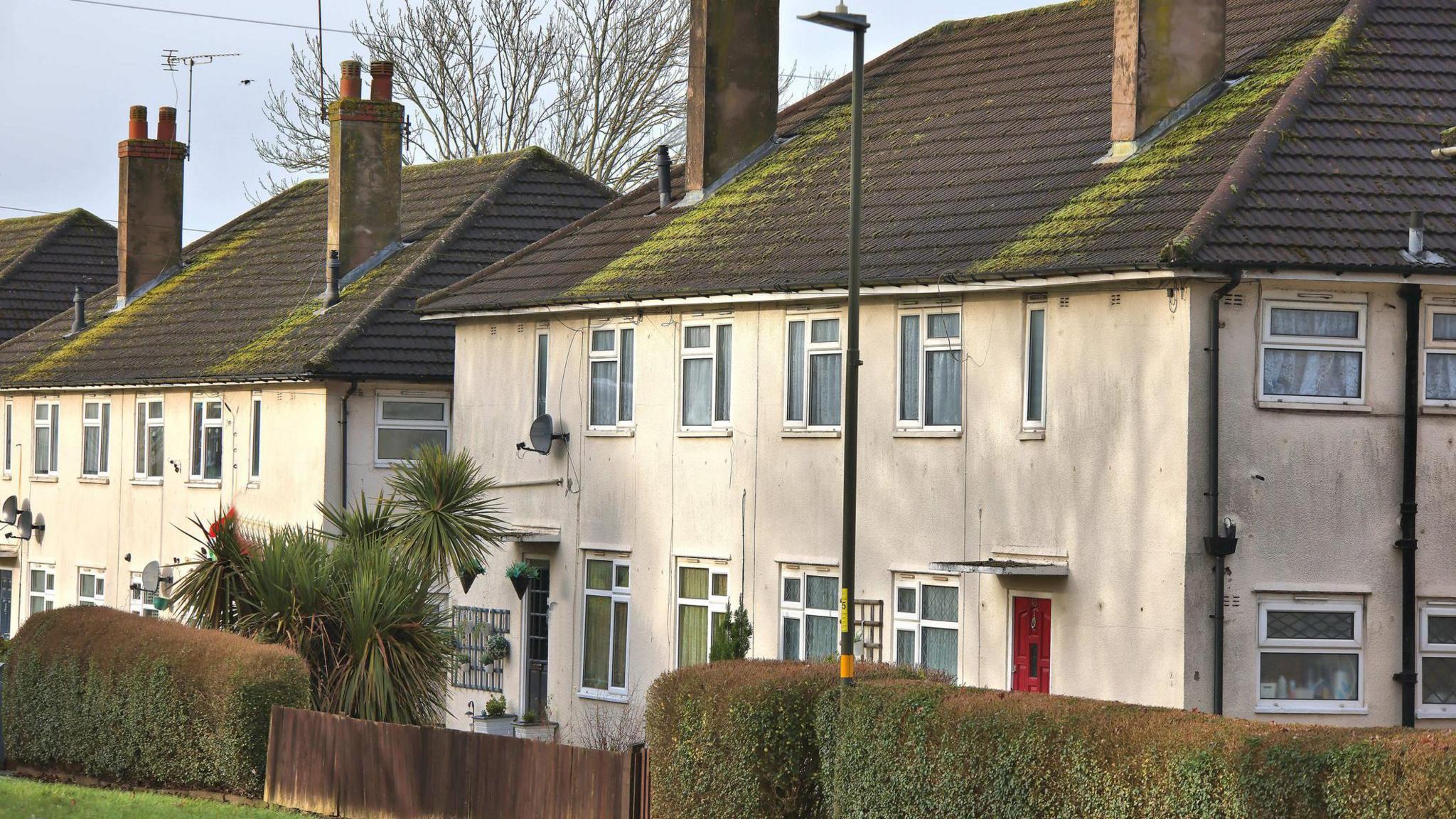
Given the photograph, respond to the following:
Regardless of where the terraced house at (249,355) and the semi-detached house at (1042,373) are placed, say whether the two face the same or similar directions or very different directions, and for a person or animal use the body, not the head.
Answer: same or similar directions

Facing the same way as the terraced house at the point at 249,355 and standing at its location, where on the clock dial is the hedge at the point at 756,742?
The hedge is roughly at 10 o'clock from the terraced house.

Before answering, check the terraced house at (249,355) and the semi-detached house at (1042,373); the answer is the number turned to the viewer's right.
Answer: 0

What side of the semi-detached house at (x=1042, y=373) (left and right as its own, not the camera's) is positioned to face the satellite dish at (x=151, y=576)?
right

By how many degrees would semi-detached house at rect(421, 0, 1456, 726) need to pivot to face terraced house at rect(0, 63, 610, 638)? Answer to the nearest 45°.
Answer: approximately 90° to its right

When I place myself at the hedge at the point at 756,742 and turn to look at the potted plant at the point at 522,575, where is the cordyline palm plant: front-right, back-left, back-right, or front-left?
front-left

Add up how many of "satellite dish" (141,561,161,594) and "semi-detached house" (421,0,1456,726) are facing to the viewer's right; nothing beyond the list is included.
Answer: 0

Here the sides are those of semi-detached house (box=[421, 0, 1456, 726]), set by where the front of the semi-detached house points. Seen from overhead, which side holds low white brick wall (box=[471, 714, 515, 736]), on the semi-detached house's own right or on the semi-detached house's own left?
on the semi-detached house's own right

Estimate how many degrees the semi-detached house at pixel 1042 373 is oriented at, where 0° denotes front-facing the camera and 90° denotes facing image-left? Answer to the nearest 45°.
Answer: approximately 45°
